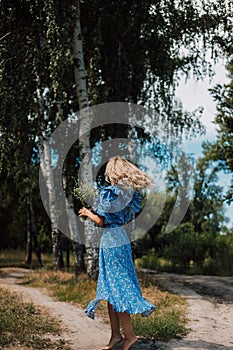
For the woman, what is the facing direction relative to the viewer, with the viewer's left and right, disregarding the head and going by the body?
facing away from the viewer and to the left of the viewer

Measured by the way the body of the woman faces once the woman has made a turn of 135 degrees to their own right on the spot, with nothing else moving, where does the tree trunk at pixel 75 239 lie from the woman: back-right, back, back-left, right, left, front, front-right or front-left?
left

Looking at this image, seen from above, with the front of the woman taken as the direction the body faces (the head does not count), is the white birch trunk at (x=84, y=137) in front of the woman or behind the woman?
in front

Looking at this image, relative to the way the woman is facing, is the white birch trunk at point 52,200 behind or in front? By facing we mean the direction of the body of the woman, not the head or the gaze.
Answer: in front
